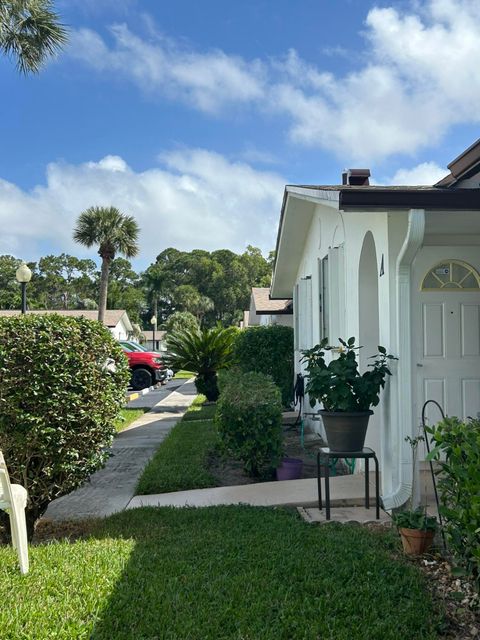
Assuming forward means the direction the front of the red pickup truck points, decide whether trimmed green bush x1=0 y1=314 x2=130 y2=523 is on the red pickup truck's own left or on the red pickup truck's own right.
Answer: on the red pickup truck's own right

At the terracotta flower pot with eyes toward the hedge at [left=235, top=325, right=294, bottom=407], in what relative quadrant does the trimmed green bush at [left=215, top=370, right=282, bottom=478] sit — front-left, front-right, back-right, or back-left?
front-left

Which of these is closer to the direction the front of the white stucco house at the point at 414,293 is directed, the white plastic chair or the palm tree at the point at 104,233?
the white plastic chair

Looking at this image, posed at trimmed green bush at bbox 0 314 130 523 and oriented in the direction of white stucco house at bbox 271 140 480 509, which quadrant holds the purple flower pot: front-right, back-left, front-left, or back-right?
front-left

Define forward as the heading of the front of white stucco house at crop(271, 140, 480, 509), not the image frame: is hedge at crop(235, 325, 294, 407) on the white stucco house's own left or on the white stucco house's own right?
on the white stucco house's own right

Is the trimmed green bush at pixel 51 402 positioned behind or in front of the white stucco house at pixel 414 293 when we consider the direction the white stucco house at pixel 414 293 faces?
in front

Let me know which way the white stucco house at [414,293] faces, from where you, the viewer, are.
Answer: facing the viewer and to the left of the viewer

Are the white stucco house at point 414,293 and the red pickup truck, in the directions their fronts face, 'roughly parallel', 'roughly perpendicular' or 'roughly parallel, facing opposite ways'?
roughly perpendicular

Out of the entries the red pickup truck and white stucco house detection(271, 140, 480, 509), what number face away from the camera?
0
